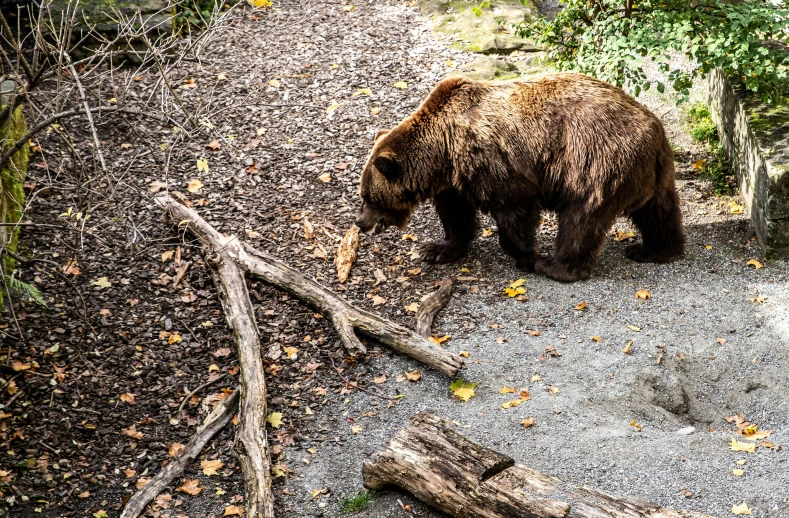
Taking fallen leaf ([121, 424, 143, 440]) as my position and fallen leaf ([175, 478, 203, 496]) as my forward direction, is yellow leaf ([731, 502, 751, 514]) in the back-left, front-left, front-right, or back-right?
front-left

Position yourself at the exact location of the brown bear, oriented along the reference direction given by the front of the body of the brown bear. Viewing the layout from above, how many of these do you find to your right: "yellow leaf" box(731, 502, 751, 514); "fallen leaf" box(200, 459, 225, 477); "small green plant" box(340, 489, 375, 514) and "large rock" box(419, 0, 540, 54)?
1

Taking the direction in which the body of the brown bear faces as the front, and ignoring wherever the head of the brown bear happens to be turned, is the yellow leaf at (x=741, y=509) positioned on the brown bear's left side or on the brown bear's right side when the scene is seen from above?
on the brown bear's left side

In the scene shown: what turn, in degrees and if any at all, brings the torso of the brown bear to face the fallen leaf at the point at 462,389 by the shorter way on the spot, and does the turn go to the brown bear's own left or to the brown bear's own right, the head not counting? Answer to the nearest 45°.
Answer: approximately 90° to the brown bear's own left

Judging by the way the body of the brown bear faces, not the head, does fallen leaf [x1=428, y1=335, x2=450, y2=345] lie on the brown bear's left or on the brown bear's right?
on the brown bear's left

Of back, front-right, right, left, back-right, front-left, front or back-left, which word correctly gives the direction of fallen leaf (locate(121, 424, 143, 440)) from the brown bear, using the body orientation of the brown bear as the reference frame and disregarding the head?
front-left

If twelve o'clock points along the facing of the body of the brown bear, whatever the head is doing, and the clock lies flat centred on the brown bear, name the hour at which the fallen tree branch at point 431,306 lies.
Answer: The fallen tree branch is roughly at 10 o'clock from the brown bear.

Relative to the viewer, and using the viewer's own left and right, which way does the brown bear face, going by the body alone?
facing to the left of the viewer

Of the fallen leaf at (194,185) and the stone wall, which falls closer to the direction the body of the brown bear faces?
the fallen leaf

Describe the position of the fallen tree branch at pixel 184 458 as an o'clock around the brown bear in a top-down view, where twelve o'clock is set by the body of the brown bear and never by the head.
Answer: The fallen tree branch is roughly at 10 o'clock from the brown bear.

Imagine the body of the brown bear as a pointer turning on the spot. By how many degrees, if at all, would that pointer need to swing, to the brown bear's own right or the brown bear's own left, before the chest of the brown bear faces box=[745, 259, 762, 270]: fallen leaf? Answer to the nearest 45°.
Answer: approximately 180°

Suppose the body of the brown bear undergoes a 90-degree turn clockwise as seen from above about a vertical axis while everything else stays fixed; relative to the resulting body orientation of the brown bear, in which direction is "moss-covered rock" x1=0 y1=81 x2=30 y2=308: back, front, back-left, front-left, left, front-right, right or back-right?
left

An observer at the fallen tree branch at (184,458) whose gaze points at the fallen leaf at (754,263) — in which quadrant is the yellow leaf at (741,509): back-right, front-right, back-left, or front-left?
front-right

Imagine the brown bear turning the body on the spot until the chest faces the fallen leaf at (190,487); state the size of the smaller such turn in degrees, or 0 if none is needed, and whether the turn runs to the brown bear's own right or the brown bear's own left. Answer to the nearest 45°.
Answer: approximately 45° to the brown bear's own left

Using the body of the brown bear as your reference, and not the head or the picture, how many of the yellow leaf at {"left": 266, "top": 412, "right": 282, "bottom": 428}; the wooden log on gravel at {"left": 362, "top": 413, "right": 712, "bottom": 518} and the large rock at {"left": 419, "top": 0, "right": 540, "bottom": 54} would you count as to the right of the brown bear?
1

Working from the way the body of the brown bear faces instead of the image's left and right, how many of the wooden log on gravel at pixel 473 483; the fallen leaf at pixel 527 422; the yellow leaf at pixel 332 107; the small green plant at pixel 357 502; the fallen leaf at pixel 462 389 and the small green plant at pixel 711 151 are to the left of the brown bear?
4
